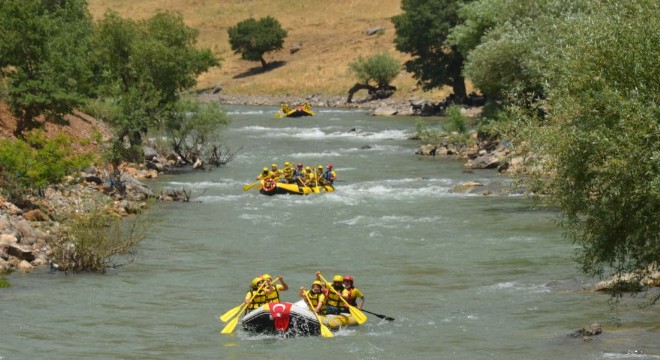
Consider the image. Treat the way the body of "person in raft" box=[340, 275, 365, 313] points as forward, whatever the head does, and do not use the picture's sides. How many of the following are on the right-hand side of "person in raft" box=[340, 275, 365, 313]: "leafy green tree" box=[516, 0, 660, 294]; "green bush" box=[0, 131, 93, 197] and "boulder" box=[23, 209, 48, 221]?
2

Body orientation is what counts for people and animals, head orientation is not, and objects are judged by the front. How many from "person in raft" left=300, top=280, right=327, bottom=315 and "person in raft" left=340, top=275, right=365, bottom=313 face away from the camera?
0

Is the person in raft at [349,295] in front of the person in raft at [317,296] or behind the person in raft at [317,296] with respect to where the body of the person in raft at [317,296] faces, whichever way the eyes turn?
behind

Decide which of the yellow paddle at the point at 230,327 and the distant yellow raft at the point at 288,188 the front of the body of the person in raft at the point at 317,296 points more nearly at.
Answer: the yellow paddle

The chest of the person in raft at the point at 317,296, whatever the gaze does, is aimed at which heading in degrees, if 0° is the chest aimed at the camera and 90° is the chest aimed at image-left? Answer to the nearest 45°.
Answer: approximately 45°

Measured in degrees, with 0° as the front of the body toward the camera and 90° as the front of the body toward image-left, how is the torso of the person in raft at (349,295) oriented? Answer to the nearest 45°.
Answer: approximately 45°

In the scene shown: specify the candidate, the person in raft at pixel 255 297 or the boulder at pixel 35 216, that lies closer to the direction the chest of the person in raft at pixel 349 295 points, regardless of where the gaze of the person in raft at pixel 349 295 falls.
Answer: the person in raft

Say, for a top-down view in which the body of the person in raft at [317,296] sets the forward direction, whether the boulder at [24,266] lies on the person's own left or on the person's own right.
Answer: on the person's own right
